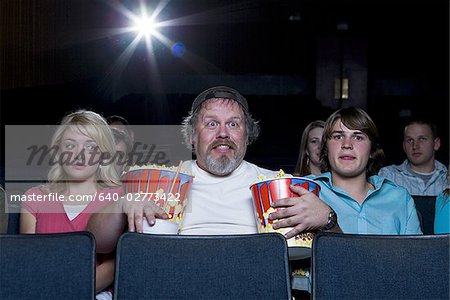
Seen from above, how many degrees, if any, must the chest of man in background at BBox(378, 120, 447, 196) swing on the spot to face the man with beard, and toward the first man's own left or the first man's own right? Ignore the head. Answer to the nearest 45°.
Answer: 0° — they already face them

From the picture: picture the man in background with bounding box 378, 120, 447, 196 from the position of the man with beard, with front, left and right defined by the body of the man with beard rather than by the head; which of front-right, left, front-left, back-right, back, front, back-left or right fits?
back-left

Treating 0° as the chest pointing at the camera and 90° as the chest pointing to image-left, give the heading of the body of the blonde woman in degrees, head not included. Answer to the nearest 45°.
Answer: approximately 0°

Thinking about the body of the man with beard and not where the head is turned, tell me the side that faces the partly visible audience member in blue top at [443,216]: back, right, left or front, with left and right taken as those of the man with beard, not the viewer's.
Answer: left

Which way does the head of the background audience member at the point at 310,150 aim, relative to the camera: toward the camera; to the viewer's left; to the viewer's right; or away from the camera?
toward the camera

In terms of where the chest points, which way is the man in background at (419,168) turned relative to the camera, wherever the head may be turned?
toward the camera

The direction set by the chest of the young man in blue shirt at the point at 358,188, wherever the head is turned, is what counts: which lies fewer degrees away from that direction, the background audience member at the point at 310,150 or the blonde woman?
the blonde woman

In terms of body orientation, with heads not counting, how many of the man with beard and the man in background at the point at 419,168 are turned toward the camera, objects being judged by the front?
2

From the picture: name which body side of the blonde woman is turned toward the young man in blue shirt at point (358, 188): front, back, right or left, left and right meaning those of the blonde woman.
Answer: left

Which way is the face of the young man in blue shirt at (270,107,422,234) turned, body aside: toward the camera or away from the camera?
toward the camera

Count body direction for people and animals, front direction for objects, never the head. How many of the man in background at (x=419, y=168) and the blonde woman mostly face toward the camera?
2

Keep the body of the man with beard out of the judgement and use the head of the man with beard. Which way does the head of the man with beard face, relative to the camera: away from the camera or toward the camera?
toward the camera

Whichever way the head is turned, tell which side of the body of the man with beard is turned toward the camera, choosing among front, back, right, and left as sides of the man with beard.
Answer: front
